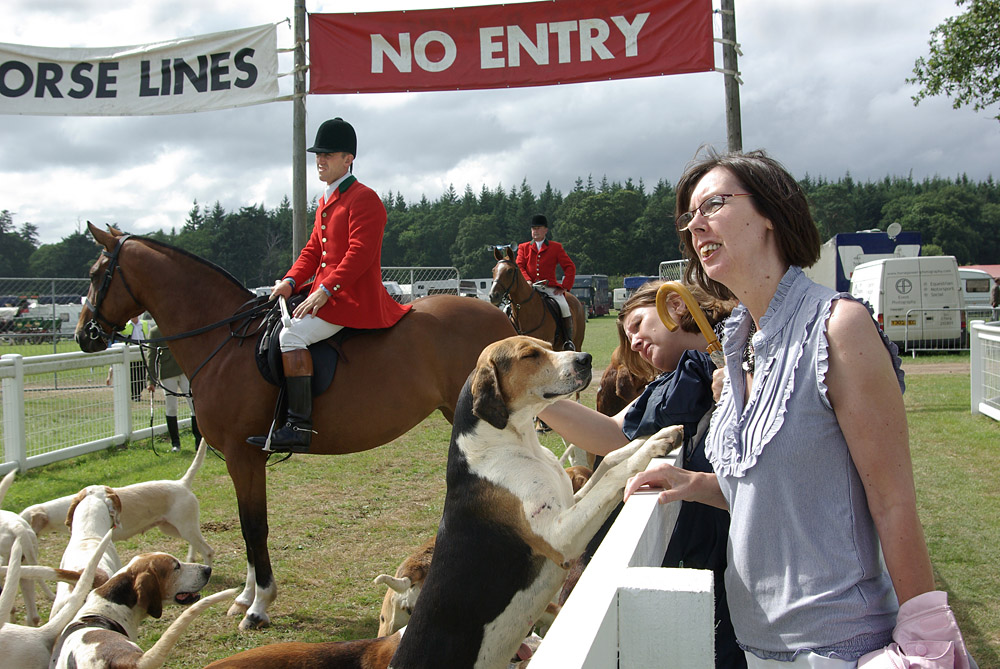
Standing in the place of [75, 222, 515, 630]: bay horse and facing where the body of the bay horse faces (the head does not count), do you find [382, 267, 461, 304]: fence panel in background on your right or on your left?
on your right

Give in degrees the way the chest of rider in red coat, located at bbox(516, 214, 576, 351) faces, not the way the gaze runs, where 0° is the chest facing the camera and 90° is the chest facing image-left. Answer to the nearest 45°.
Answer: approximately 45°

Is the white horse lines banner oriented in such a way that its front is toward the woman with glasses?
yes

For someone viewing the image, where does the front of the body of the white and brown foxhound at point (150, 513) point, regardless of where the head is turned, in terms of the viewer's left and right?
facing to the left of the viewer

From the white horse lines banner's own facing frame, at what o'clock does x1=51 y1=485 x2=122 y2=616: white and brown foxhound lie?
The white and brown foxhound is roughly at 12 o'clock from the white horse lines banner.

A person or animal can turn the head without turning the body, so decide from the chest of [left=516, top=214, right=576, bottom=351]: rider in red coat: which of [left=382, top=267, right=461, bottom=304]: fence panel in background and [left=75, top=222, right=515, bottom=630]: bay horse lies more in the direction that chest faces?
the bay horse

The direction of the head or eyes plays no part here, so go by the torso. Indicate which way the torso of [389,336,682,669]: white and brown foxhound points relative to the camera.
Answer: to the viewer's right

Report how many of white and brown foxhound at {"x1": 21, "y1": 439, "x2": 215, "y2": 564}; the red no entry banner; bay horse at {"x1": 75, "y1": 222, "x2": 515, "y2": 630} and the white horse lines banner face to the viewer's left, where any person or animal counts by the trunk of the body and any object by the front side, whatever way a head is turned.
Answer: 2

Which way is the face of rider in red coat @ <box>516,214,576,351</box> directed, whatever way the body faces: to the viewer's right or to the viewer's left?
to the viewer's left

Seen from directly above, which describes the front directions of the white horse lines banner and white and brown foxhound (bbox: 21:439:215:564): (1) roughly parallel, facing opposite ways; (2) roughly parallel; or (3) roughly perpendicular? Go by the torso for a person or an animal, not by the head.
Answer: roughly perpendicular
